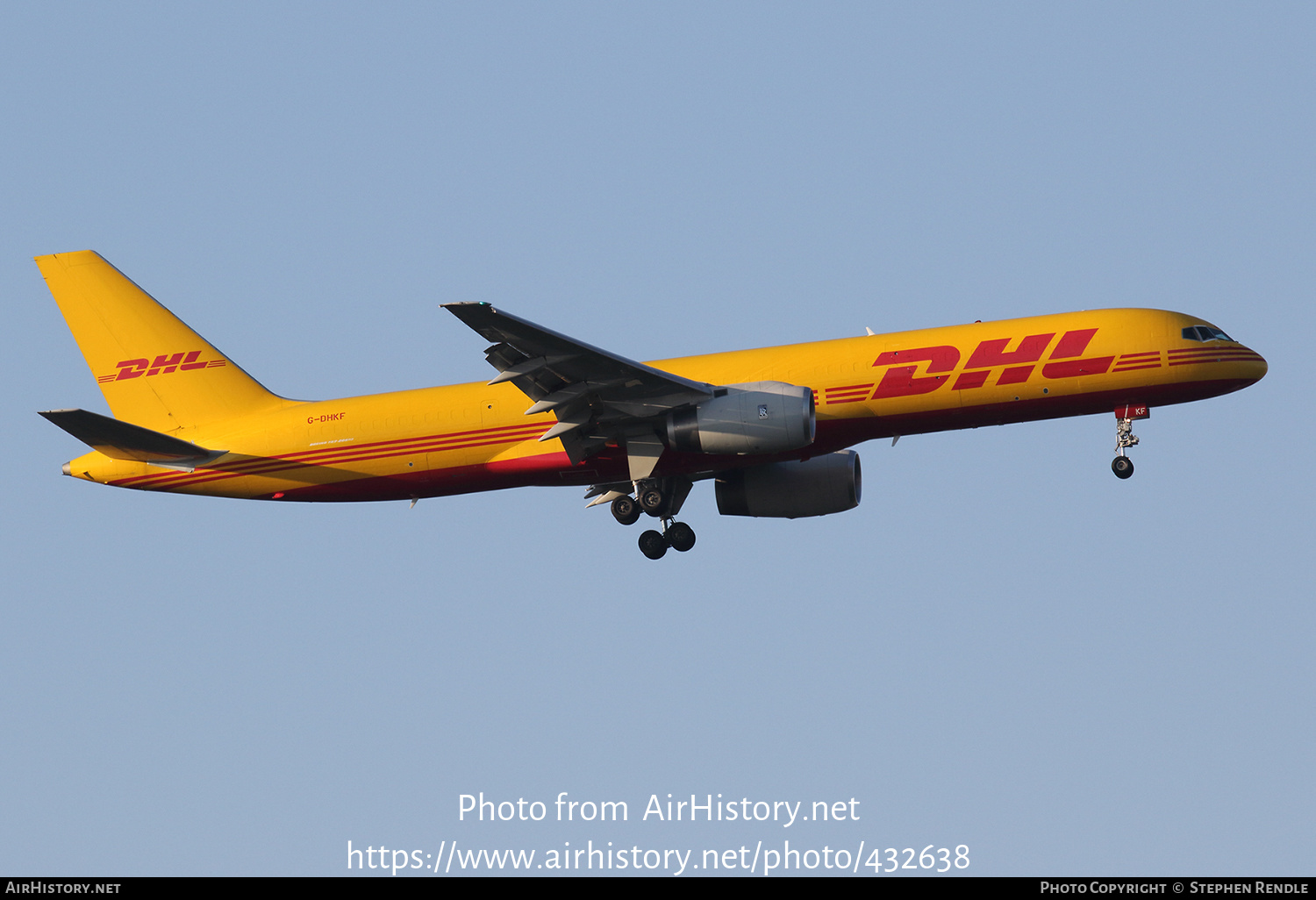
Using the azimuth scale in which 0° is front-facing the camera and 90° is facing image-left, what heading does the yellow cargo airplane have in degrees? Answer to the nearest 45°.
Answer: approximately 270°
